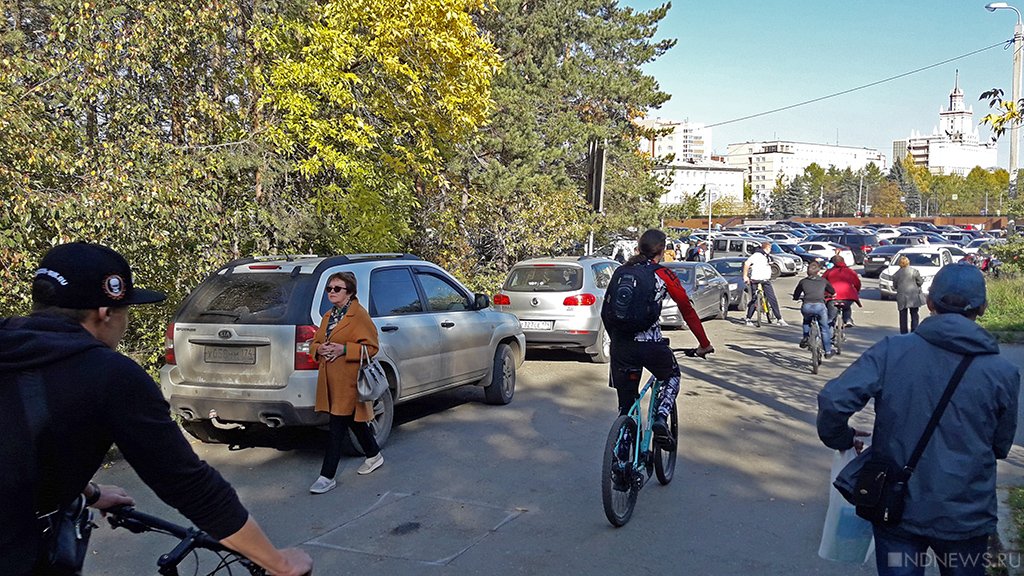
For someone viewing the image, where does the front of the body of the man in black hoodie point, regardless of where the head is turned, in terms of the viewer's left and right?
facing away from the viewer and to the right of the viewer

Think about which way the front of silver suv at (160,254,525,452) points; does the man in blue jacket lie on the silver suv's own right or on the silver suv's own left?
on the silver suv's own right

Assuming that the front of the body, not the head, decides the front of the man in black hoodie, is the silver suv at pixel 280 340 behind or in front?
in front

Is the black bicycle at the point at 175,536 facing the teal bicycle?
yes

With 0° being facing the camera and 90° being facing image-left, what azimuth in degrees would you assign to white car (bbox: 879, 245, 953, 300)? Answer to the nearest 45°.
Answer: approximately 45°

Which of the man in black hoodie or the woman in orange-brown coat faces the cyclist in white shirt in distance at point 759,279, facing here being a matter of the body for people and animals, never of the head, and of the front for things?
the man in black hoodie

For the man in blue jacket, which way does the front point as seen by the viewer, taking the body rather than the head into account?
away from the camera

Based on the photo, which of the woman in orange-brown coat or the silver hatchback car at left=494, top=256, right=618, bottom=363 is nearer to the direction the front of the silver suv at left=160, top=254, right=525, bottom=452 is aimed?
the silver hatchback car

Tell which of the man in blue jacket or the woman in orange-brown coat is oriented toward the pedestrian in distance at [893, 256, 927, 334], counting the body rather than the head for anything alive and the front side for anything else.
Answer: the man in blue jacket

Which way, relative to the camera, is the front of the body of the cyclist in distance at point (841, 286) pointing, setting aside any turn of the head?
away from the camera

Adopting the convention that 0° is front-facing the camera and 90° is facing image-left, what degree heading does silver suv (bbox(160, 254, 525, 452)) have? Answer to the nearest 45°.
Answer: approximately 225°

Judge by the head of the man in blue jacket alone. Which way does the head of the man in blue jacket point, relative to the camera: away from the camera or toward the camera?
away from the camera
